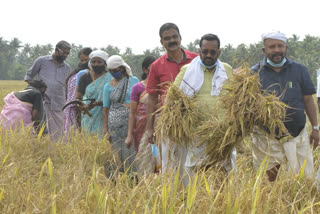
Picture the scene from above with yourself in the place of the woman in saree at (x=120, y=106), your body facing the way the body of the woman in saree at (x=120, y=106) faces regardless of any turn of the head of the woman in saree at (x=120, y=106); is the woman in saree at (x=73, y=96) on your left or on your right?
on your right

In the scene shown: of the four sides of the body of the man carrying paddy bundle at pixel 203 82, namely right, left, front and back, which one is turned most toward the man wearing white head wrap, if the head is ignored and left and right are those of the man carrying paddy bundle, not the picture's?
left

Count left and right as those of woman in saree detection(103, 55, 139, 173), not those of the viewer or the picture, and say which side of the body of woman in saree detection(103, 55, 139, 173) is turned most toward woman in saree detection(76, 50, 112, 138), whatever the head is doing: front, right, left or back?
right

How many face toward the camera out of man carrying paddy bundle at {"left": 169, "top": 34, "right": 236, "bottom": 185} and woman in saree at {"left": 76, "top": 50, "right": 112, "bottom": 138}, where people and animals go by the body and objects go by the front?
2

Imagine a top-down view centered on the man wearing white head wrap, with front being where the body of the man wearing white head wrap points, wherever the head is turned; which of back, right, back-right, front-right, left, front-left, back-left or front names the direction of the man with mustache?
right

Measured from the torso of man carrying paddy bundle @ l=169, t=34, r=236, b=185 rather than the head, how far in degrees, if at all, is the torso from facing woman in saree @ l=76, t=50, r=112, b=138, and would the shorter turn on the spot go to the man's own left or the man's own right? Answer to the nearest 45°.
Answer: approximately 135° to the man's own right

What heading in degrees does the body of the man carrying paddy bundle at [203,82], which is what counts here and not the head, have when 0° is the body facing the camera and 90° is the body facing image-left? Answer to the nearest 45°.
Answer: approximately 0°

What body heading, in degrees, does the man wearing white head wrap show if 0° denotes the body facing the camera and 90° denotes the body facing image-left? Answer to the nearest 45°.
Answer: approximately 0°
